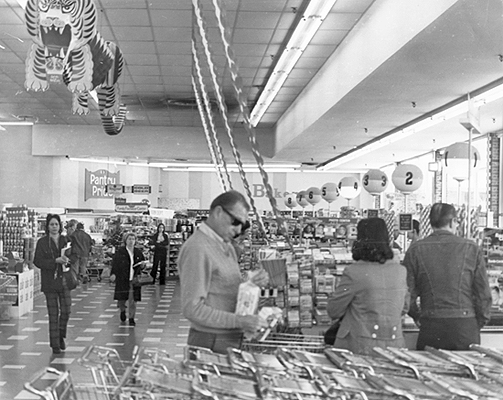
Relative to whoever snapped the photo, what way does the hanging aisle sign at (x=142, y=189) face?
facing the viewer

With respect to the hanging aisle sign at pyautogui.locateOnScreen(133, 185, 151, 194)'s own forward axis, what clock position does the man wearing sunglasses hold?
The man wearing sunglasses is roughly at 12 o'clock from the hanging aisle sign.

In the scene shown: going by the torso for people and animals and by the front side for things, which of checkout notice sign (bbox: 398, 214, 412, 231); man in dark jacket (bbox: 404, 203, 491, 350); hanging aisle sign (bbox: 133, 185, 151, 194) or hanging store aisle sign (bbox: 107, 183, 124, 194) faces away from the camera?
the man in dark jacket

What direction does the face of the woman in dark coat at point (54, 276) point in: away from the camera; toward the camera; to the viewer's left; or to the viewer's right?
toward the camera

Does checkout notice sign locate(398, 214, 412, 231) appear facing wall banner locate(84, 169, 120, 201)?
no

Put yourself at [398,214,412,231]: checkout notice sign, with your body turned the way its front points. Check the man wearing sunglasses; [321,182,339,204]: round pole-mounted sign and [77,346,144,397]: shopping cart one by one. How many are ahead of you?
2

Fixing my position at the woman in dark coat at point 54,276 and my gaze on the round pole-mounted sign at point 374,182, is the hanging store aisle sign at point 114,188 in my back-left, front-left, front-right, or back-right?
front-left

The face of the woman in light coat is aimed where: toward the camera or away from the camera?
away from the camera

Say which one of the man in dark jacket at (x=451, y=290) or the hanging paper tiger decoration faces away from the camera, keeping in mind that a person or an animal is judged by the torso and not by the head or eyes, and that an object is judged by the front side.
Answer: the man in dark jacket

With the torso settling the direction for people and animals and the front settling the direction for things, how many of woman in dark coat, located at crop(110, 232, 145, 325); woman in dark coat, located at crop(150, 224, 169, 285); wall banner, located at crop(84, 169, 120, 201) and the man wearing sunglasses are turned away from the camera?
0

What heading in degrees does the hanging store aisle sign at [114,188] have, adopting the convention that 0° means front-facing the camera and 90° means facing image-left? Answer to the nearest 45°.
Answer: approximately 0°

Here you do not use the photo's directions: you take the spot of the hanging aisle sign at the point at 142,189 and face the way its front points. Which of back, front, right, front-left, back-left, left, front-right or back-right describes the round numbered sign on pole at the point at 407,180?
left

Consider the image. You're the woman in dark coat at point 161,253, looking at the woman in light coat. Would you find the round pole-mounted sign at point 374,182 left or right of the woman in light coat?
left

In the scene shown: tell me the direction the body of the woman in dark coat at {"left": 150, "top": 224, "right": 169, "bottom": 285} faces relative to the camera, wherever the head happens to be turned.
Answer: toward the camera

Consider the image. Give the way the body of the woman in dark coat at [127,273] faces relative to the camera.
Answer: toward the camera

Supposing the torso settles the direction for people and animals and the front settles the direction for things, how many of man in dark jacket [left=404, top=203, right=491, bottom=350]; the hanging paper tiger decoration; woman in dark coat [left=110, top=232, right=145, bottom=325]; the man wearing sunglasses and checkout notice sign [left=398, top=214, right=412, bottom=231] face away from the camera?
1
